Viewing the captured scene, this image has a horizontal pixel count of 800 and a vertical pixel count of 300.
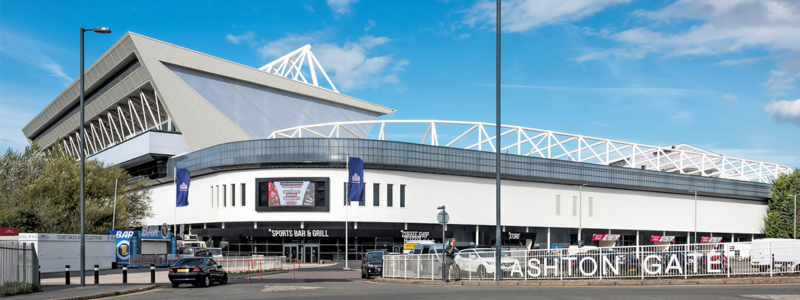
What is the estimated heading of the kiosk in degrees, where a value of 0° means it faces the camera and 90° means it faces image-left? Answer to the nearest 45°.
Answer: approximately 315°

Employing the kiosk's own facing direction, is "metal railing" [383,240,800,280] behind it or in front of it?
in front

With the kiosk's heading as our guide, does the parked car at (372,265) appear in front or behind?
in front
